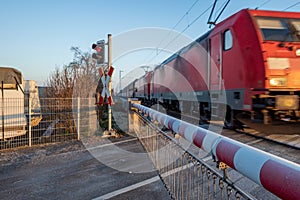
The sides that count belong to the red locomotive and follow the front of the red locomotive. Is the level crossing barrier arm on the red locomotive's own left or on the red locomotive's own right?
on the red locomotive's own right

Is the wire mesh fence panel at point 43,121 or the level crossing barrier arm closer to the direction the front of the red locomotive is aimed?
the level crossing barrier arm

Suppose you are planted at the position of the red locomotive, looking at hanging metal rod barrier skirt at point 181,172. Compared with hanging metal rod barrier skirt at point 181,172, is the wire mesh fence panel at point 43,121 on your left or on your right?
right

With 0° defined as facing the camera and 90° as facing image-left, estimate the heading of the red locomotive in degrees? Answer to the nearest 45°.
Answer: approximately 315°

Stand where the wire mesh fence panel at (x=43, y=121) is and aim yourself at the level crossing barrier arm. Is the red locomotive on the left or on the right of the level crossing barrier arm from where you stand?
left
